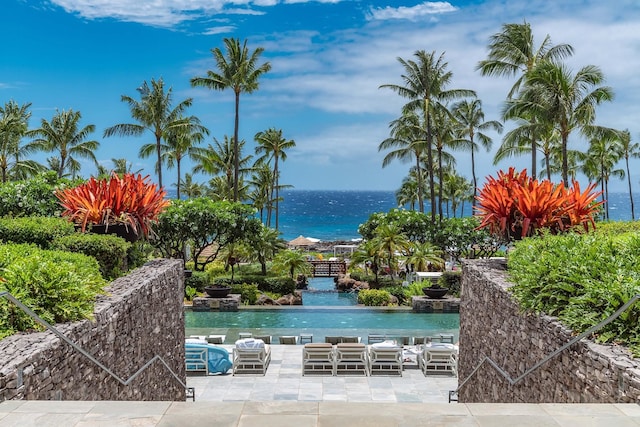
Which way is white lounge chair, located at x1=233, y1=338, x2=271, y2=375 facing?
away from the camera

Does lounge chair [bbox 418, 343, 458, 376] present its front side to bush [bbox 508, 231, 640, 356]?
no

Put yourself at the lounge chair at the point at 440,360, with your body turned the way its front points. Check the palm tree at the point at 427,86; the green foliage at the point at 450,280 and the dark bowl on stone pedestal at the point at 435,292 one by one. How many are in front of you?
3

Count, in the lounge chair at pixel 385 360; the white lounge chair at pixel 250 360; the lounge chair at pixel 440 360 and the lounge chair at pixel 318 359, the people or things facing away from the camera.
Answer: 4

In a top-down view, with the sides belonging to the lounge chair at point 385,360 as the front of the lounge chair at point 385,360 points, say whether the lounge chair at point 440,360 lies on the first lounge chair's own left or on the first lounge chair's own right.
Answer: on the first lounge chair's own right

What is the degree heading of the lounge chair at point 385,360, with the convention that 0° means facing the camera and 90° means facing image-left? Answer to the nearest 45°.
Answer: approximately 180°

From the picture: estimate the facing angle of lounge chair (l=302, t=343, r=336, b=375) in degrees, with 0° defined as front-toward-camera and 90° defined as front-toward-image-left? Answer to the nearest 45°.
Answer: approximately 180°

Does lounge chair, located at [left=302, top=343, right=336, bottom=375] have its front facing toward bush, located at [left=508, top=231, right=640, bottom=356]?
no

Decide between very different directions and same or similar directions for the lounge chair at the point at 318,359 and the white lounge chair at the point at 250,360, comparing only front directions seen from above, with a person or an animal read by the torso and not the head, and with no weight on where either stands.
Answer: same or similar directions

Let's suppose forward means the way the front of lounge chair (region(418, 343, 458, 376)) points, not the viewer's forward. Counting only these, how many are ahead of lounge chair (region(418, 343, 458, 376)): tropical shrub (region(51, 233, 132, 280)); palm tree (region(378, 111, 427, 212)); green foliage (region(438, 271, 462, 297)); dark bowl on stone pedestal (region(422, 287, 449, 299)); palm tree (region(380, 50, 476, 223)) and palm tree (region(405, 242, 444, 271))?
5
